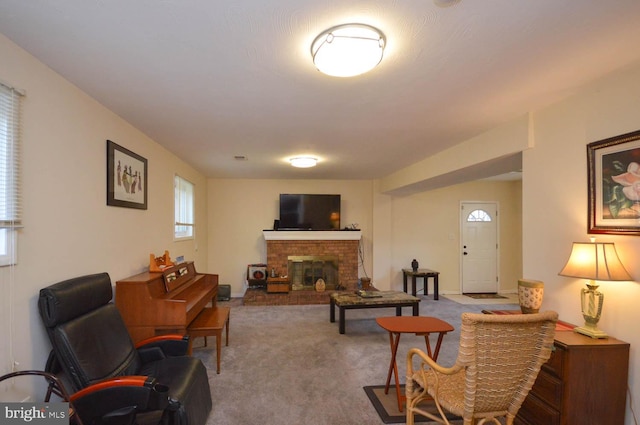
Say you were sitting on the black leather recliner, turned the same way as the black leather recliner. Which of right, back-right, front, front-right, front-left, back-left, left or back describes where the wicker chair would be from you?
front

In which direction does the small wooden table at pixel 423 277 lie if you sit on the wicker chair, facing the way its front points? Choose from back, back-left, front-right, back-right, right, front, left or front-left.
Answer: front-right

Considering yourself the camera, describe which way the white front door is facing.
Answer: facing the viewer

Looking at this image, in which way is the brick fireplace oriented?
toward the camera

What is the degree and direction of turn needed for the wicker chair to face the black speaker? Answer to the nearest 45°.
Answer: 0° — it already faces it

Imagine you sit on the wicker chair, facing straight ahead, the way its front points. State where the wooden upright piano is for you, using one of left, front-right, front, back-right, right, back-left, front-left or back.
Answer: front-left

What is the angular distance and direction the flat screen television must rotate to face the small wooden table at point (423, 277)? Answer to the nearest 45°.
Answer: approximately 90° to its left

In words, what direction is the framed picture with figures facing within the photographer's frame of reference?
facing the viewer and to the right of the viewer

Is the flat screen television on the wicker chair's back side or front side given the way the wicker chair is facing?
on the front side

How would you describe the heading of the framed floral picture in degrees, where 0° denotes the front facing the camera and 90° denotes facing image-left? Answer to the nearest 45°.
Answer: approximately 45°

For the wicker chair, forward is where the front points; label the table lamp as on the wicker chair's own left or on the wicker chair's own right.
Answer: on the wicker chair's own right

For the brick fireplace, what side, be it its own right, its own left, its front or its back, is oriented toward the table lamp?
front

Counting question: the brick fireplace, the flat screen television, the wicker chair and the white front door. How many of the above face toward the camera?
3

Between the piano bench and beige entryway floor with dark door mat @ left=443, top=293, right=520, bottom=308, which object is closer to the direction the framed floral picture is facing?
the piano bench

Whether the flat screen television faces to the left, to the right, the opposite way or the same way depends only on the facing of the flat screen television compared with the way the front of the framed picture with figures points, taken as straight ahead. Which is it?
to the right
